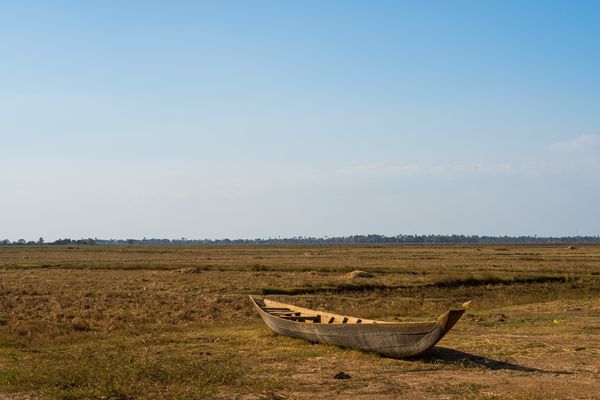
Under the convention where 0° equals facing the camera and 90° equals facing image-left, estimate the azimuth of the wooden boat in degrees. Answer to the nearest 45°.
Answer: approximately 315°
